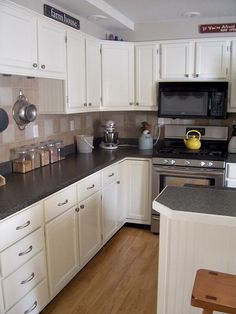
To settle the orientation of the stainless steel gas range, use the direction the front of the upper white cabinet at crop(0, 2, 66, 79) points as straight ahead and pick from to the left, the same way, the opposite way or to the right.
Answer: to the right

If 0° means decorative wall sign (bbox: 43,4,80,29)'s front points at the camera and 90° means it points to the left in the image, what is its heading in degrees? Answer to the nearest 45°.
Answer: approximately 315°

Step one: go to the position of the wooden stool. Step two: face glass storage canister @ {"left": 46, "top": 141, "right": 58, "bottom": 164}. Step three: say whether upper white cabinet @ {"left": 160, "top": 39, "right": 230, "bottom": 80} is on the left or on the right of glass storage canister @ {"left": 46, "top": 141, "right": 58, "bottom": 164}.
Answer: right

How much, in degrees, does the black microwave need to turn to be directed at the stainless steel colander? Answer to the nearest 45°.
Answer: approximately 45° to its right

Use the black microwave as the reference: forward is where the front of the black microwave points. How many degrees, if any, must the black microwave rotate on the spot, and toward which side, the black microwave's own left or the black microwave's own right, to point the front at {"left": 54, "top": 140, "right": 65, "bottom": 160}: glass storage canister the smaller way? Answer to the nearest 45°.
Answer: approximately 45° to the black microwave's own right

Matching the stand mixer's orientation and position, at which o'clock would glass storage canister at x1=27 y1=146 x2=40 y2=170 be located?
The glass storage canister is roughly at 1 o'clock from the stand mixer.

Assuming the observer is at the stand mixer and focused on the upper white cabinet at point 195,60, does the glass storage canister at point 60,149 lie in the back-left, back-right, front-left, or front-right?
back-right
